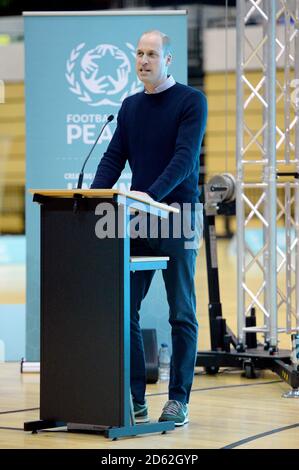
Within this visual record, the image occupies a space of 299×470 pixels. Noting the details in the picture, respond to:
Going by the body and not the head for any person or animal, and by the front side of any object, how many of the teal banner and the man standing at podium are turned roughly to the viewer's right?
0

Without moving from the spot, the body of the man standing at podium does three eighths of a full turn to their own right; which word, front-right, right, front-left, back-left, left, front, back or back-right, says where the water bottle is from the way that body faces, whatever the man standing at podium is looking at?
front

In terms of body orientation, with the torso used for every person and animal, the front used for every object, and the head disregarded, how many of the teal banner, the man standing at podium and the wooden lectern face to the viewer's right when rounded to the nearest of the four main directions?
0

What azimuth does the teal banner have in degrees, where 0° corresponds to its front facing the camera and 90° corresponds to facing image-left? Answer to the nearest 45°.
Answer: approximately 0°

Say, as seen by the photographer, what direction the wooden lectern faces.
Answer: facing the viewer and to the left of the viewer

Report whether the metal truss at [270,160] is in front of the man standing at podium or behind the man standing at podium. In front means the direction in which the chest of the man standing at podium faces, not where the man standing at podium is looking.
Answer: behind

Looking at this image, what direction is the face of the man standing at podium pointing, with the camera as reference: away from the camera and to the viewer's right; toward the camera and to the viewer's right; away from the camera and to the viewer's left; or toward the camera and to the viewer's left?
toward the camera and to the viewer's left

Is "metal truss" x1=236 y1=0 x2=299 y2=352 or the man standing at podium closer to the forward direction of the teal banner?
the man standing at podium
